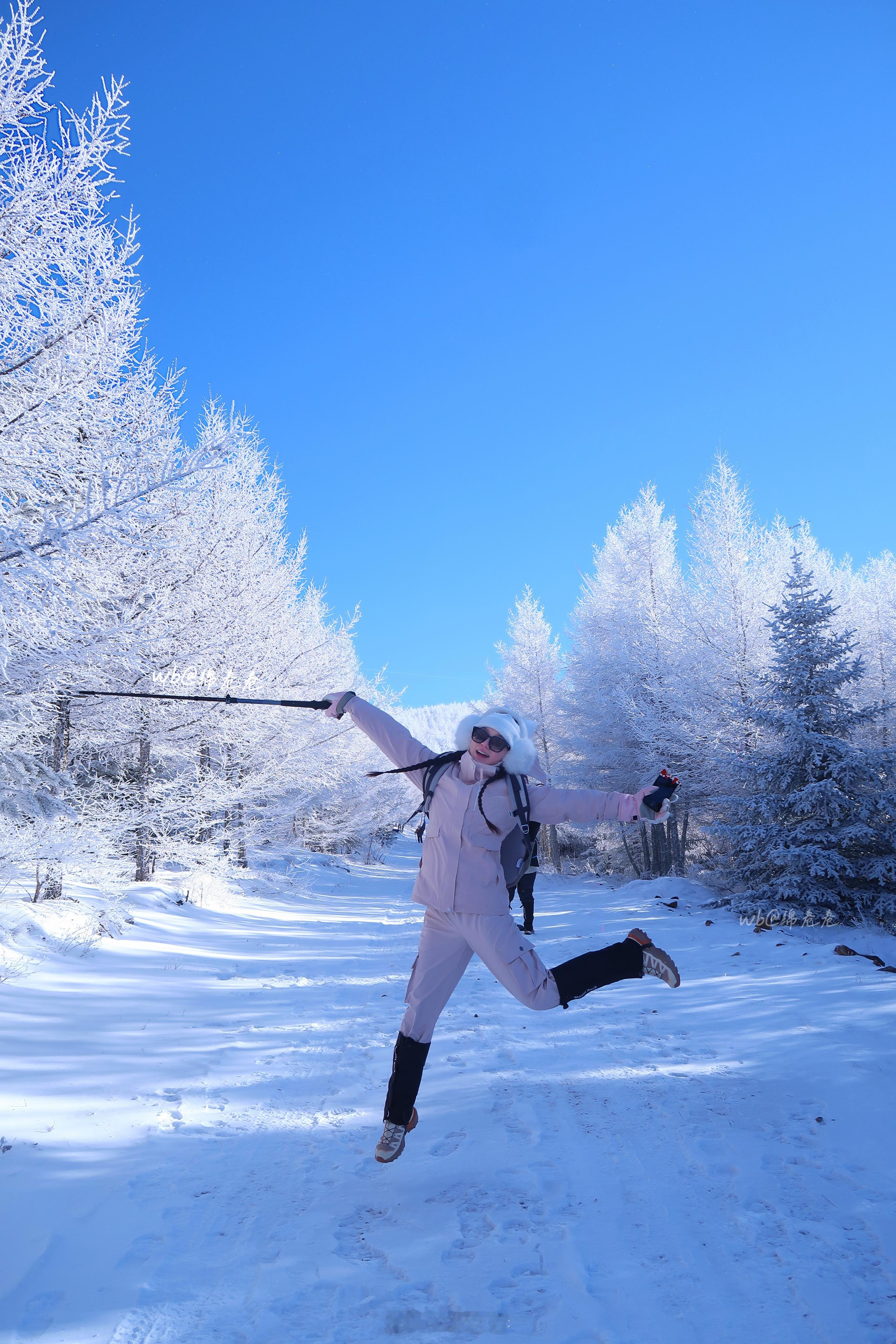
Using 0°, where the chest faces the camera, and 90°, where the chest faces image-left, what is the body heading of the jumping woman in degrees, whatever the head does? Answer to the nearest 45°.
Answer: approximately 0°

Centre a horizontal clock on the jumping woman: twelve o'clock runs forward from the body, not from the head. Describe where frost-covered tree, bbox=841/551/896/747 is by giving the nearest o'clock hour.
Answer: The frost-covered tree is roughly at 7 o'clock from the jumping woman.

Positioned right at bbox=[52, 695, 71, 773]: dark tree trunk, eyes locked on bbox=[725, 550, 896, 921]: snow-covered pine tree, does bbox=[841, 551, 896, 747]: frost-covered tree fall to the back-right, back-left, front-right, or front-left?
front-left

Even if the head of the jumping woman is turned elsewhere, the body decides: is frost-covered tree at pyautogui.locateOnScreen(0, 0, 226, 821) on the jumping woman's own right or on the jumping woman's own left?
on the jumping woman's own right

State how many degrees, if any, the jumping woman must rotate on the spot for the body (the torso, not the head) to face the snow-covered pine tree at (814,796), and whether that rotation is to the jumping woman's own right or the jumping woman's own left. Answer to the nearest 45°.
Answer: approximately 135° to the jumping woman's own left

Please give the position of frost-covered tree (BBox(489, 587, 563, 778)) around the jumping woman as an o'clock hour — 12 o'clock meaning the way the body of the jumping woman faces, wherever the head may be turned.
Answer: The frost-covered tree is roughly at 6 o'clock from the jumping woman.
